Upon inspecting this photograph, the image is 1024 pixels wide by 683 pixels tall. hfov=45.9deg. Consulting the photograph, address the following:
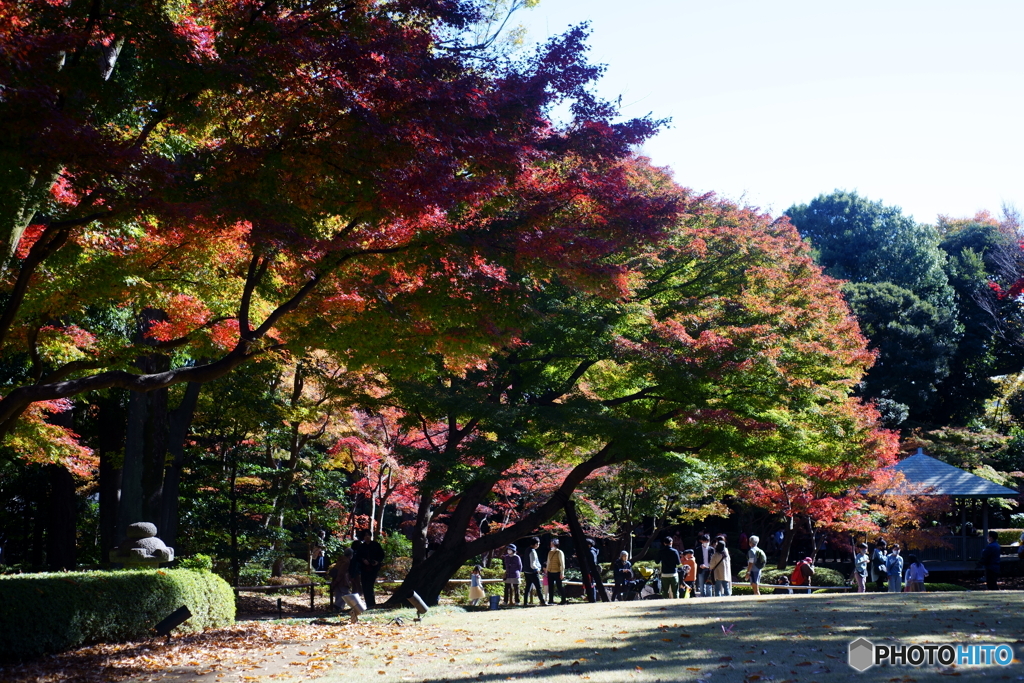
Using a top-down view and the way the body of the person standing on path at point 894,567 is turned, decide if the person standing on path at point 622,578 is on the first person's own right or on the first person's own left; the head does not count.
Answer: on the first person's own right

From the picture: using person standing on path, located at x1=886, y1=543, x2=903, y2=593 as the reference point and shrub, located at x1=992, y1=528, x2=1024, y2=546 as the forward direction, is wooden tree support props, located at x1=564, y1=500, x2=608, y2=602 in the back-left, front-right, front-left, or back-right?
back-left

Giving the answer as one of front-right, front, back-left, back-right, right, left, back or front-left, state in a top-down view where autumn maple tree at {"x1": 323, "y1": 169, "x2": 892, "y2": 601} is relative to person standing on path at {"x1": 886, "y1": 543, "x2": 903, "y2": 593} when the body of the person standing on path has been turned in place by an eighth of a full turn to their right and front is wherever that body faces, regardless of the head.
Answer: front

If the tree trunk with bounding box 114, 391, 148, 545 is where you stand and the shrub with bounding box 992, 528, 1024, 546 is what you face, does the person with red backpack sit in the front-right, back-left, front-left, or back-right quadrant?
front-right

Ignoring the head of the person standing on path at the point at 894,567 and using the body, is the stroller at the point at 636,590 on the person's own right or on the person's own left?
on the person's own right

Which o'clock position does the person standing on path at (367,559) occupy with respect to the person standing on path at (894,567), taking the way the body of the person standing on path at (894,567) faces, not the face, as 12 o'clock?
the person standing on path at (367,559) is roughly at 2 o'clock from the person standing on path at (894,567).

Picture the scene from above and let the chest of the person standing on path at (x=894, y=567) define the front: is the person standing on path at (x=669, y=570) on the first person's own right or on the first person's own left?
on the first person's own right

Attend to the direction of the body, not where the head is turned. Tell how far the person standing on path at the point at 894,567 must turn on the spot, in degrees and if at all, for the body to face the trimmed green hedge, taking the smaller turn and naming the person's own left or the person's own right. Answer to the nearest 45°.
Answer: approximately 45° to the person's own right

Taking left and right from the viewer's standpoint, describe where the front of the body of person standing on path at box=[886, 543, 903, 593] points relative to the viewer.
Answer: facing the viewer

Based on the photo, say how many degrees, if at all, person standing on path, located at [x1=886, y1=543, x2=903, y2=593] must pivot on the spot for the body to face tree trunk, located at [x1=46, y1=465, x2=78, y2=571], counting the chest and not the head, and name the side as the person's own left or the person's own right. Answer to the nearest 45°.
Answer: approximately 90° to the person's own right

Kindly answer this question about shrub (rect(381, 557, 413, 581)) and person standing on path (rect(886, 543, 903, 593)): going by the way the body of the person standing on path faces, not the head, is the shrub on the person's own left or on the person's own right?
on the person's own right
